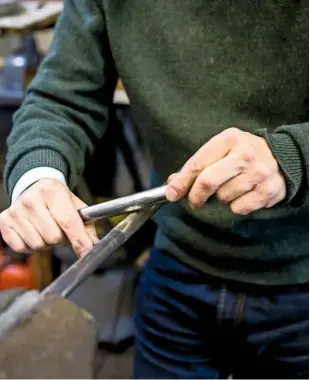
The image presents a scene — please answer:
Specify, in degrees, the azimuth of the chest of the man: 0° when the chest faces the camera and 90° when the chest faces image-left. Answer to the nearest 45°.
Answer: approximately 0°
